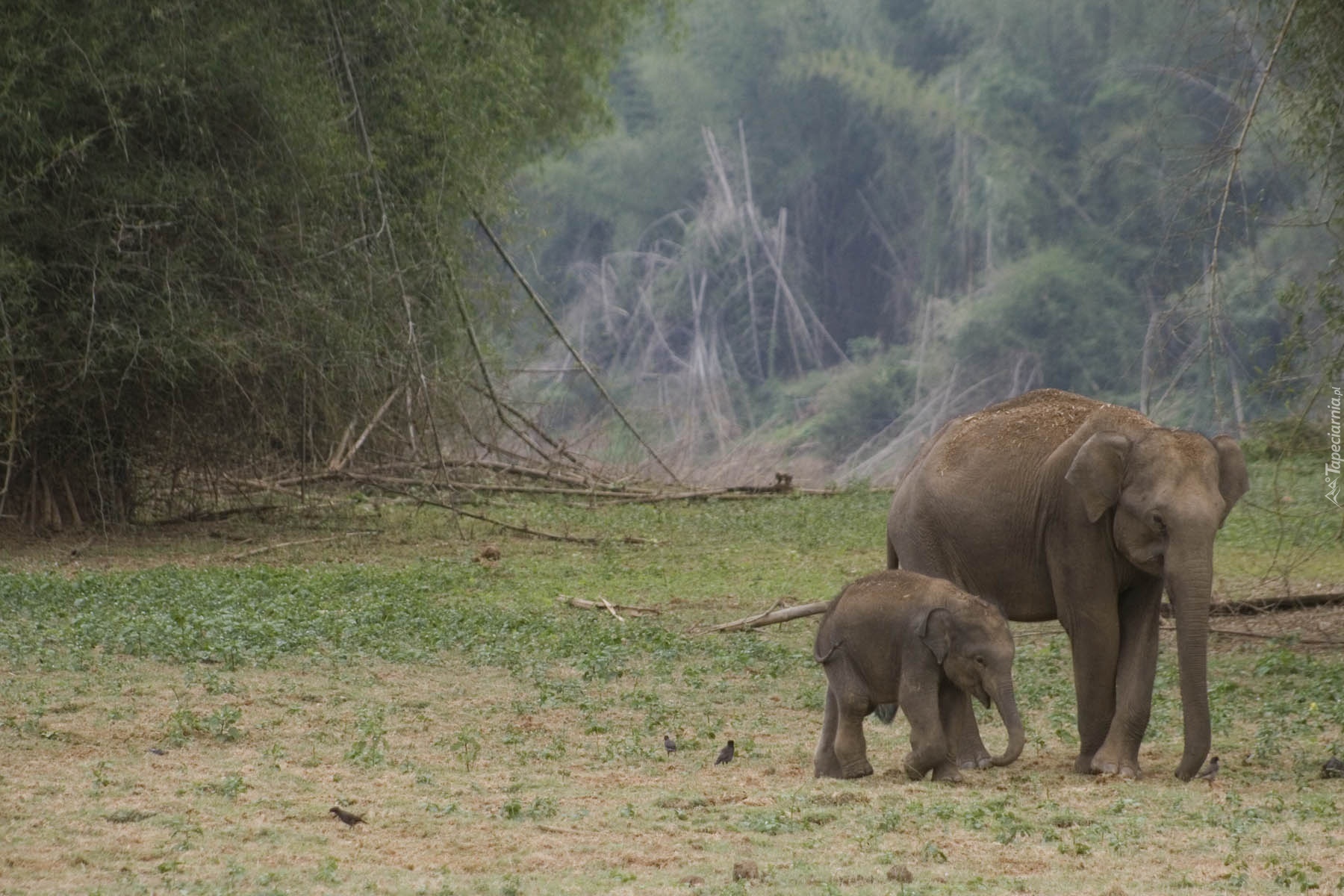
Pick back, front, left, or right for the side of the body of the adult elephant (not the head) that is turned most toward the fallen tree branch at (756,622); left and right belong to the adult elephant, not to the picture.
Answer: back

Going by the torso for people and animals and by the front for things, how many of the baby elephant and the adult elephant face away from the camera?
0

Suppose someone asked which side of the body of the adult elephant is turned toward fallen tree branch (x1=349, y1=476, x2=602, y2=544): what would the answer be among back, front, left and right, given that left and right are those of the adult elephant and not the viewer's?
back

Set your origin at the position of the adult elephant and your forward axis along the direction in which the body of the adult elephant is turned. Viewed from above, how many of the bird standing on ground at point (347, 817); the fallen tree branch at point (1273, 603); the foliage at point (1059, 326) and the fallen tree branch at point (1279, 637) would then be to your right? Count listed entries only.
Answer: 1

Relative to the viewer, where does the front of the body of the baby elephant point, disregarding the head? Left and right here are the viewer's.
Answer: facing to the right of the viewer

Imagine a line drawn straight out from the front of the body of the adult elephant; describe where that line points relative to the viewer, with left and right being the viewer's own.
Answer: facing the viewer and to the right of the viewer

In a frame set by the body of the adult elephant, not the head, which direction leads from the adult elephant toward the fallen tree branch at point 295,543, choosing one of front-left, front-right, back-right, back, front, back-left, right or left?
back

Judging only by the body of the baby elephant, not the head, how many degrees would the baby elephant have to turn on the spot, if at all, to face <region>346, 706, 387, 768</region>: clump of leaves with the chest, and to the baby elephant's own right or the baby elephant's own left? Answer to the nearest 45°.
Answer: approximately 180°

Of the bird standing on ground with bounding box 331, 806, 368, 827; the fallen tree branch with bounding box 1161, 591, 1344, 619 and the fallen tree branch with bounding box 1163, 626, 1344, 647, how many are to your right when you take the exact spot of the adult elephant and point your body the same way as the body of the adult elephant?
1
